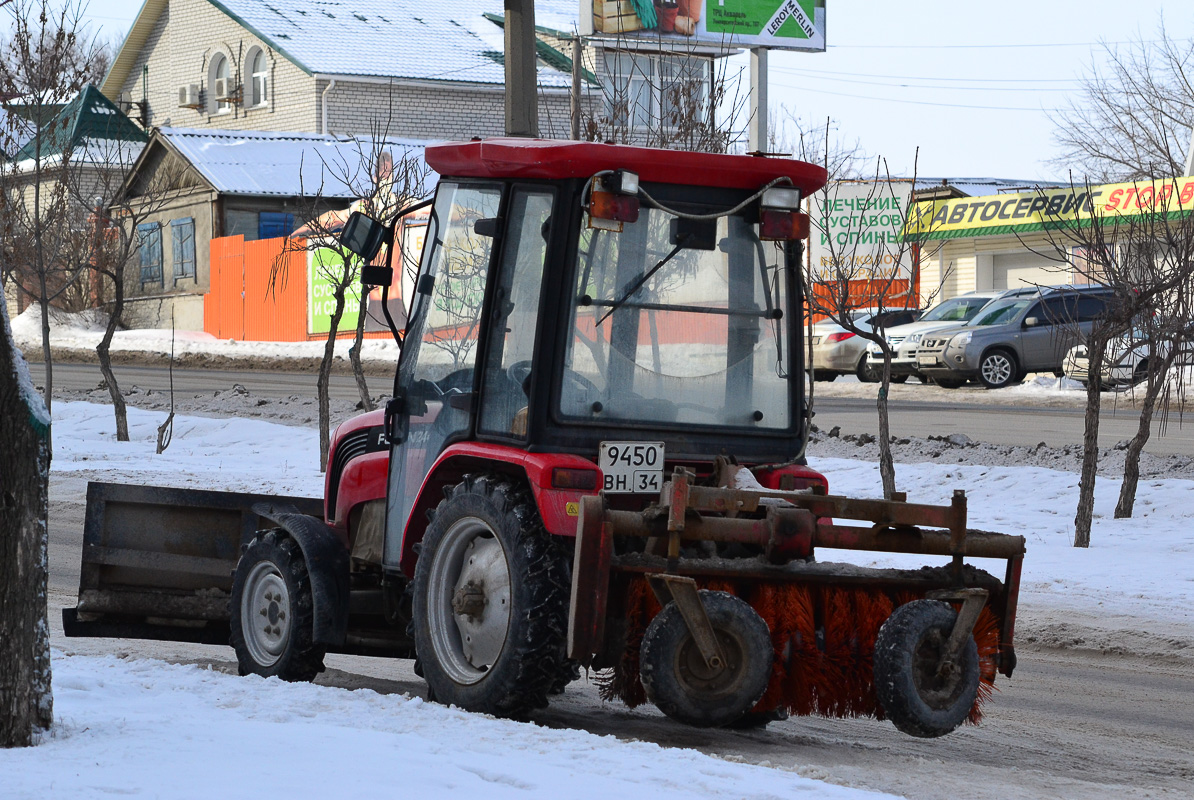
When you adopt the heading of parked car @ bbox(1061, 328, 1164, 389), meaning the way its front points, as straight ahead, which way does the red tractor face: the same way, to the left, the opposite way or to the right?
to the right

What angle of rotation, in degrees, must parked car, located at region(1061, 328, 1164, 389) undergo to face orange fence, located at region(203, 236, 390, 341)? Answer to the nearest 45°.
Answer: approximately 90° to its right

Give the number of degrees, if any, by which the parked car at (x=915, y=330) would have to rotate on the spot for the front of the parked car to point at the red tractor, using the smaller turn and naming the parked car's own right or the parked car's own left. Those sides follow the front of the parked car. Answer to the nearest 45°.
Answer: approximately 45° to the parked car's own left

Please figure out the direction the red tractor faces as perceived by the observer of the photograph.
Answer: facing away from the viewer and to the left of the viewer

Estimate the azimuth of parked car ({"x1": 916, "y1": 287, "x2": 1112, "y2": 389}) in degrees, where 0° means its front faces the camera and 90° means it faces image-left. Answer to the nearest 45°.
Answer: approximately 45°

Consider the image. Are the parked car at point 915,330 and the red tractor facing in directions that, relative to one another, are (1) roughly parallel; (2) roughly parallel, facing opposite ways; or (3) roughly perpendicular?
roughly perpendicular
